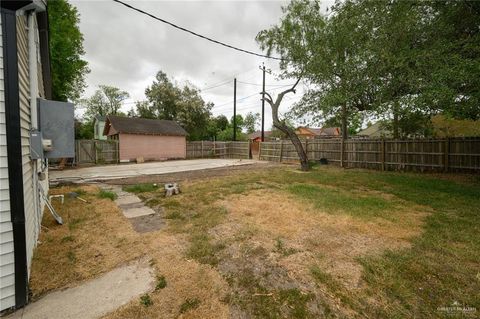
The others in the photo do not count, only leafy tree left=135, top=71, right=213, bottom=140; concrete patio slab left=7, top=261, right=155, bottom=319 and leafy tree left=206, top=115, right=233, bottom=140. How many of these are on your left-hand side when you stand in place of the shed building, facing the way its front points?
1

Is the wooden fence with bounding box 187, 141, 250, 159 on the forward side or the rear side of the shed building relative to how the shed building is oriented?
on the rear side

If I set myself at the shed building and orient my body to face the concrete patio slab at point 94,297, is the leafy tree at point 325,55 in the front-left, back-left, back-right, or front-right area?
front-left

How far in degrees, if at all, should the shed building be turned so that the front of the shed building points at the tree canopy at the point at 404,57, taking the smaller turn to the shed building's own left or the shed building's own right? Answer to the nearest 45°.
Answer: approximately 90° to the shed building's own left

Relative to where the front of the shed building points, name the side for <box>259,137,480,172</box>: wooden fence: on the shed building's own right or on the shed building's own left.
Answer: on the shed building's own left

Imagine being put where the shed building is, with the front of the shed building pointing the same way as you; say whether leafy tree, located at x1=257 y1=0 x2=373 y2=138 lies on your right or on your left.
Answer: on your left

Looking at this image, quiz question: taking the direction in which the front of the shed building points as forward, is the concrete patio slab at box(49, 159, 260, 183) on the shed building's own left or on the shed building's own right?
on the shed building's own left
